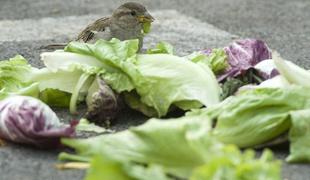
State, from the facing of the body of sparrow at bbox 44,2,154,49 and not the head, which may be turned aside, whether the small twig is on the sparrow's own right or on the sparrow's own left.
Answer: on the sparrow's own right

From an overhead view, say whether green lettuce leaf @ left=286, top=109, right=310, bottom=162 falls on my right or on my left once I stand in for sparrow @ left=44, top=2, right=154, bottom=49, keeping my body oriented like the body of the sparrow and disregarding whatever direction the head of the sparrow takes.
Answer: on my right

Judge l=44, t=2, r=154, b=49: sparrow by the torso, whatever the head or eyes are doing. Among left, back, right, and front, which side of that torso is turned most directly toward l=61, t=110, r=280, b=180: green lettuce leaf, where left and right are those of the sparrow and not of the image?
right

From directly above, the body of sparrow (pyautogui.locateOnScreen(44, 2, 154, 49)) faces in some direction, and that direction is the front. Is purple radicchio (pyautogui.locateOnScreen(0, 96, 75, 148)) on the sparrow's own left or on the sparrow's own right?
on the sparrow's own right

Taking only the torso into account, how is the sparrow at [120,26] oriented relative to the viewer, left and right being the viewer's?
facing to the right of the viewer

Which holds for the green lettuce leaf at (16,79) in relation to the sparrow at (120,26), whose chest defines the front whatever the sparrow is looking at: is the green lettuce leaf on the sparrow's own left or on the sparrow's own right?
on the sparrow's own right
